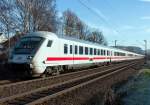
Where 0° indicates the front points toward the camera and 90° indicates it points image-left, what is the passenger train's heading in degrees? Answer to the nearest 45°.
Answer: approximately 45°

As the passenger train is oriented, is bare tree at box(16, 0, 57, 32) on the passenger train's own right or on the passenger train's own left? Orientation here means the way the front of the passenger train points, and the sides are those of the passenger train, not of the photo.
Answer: on the passenger train's own right
